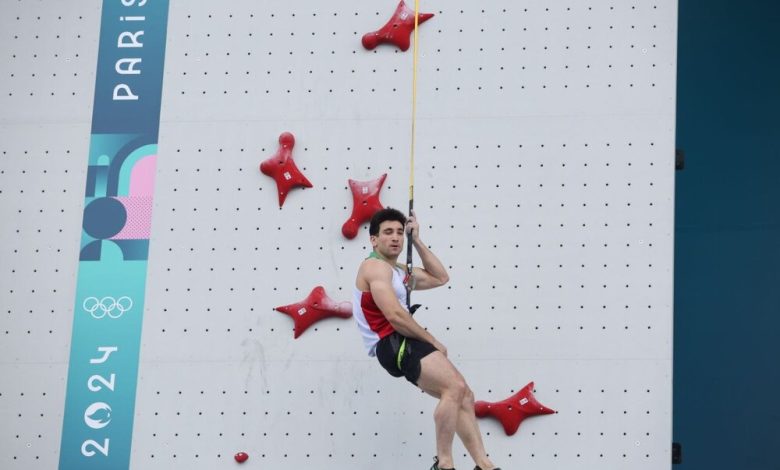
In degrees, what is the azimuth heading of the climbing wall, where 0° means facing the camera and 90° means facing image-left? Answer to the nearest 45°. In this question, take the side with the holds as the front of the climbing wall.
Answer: approximately 0°

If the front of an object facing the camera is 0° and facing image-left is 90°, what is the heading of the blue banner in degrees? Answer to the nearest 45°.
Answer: approximately 0°

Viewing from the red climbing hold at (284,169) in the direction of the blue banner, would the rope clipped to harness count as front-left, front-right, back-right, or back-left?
back-left
